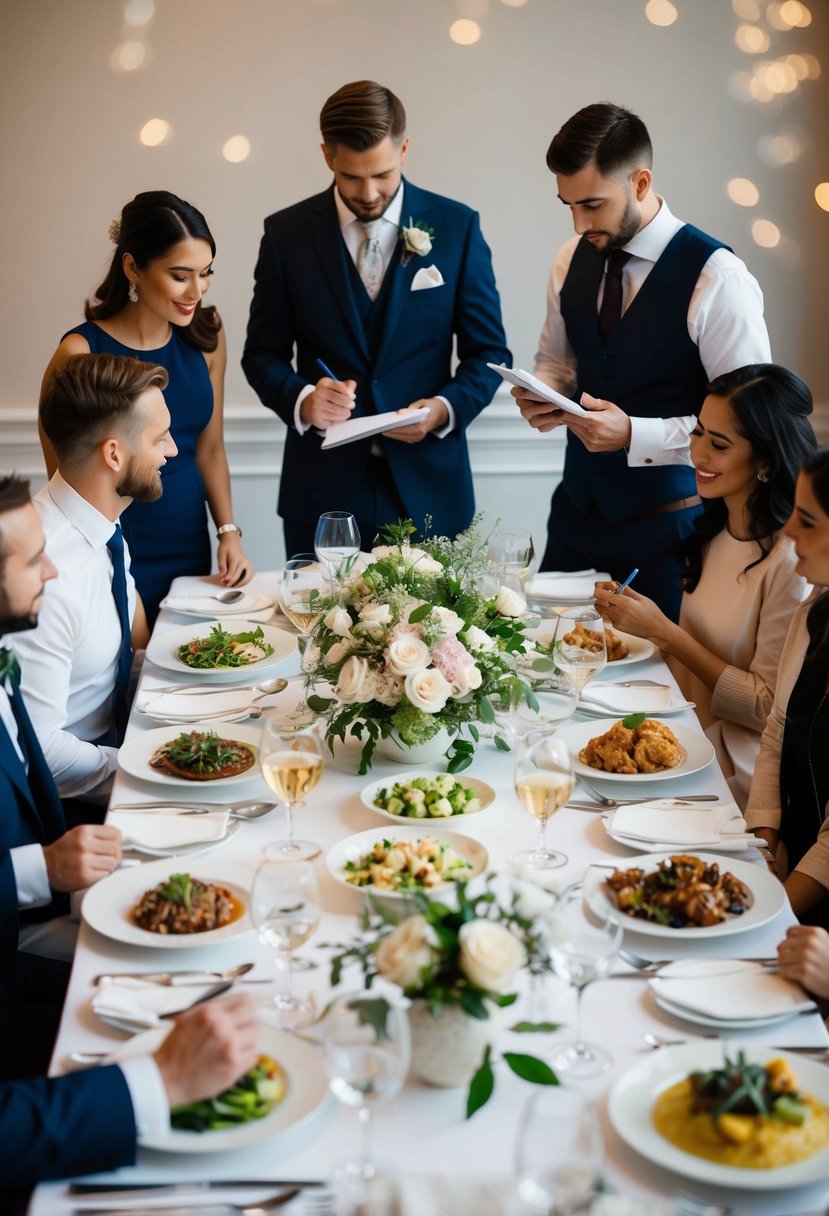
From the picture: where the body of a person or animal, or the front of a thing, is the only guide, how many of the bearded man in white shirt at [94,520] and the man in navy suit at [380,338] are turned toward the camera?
1

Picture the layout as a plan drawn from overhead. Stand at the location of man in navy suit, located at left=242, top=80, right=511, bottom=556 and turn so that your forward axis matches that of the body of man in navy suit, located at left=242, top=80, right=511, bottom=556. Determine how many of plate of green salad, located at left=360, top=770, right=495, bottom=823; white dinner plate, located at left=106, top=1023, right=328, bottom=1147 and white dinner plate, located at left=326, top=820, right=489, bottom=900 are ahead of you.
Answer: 3

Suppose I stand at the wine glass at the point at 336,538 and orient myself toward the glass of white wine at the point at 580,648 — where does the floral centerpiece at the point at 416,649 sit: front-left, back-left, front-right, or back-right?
front-right

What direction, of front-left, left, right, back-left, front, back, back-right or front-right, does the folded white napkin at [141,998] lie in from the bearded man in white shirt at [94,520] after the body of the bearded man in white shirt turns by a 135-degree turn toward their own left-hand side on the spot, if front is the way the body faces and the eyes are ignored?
back-left

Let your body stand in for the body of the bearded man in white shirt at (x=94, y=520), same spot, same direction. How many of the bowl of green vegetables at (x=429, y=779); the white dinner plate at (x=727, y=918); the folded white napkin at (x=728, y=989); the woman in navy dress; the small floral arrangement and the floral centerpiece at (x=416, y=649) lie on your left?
1

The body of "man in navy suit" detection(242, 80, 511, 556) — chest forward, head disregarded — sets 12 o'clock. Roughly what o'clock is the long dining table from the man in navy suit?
The long dining table is roughly at 12 o'clock from the man in navy suit.

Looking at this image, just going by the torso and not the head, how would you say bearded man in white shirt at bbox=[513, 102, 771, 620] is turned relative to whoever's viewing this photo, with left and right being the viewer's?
facing the viewer and to the left of the viewer

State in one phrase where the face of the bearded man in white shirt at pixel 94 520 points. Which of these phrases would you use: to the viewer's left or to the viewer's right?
to the viewer's right

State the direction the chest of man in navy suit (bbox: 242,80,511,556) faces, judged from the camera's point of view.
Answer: toward the camera

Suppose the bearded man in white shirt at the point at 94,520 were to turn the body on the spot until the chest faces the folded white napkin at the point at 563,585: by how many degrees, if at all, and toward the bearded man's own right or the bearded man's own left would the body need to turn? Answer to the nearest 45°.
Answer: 0° — they already face it

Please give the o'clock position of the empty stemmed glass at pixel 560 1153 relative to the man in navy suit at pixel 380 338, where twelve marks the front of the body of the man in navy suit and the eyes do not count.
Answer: The empty stemmed glass is roughly at 12 o'clock from the man in navy suit.

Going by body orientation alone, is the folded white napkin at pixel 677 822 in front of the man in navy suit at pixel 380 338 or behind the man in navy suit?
in front

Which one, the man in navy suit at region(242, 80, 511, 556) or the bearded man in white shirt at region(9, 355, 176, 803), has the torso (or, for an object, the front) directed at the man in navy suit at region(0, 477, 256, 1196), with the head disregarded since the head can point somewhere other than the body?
the man in navy suit at region(242, 80, 511, 556)

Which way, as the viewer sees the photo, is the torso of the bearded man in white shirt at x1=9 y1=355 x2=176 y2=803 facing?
to the viewer's right

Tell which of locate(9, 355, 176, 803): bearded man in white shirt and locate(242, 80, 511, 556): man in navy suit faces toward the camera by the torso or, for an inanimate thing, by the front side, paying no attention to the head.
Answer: the man in navy suit

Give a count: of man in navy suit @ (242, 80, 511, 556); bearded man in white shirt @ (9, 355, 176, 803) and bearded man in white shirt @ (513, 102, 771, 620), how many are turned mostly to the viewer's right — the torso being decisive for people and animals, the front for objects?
1

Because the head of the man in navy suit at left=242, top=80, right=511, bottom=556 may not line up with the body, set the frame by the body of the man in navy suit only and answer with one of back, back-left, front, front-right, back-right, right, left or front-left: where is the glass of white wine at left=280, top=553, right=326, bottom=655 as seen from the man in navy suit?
front
